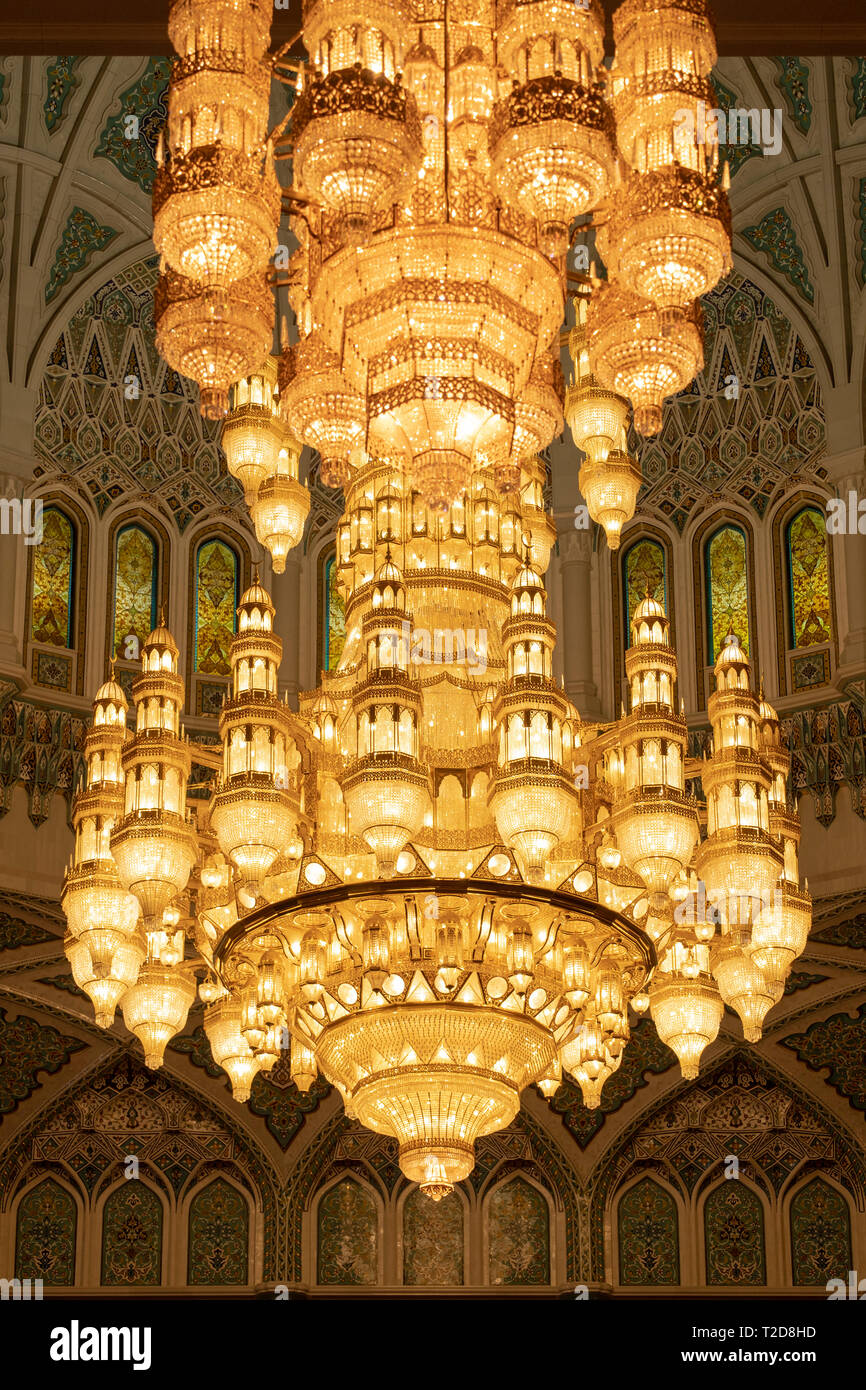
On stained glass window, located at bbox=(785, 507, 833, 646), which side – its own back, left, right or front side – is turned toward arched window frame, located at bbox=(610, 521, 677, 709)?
right

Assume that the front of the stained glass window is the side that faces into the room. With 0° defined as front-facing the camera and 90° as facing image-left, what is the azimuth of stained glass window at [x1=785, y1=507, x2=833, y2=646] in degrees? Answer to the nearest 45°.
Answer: approximately 0°
